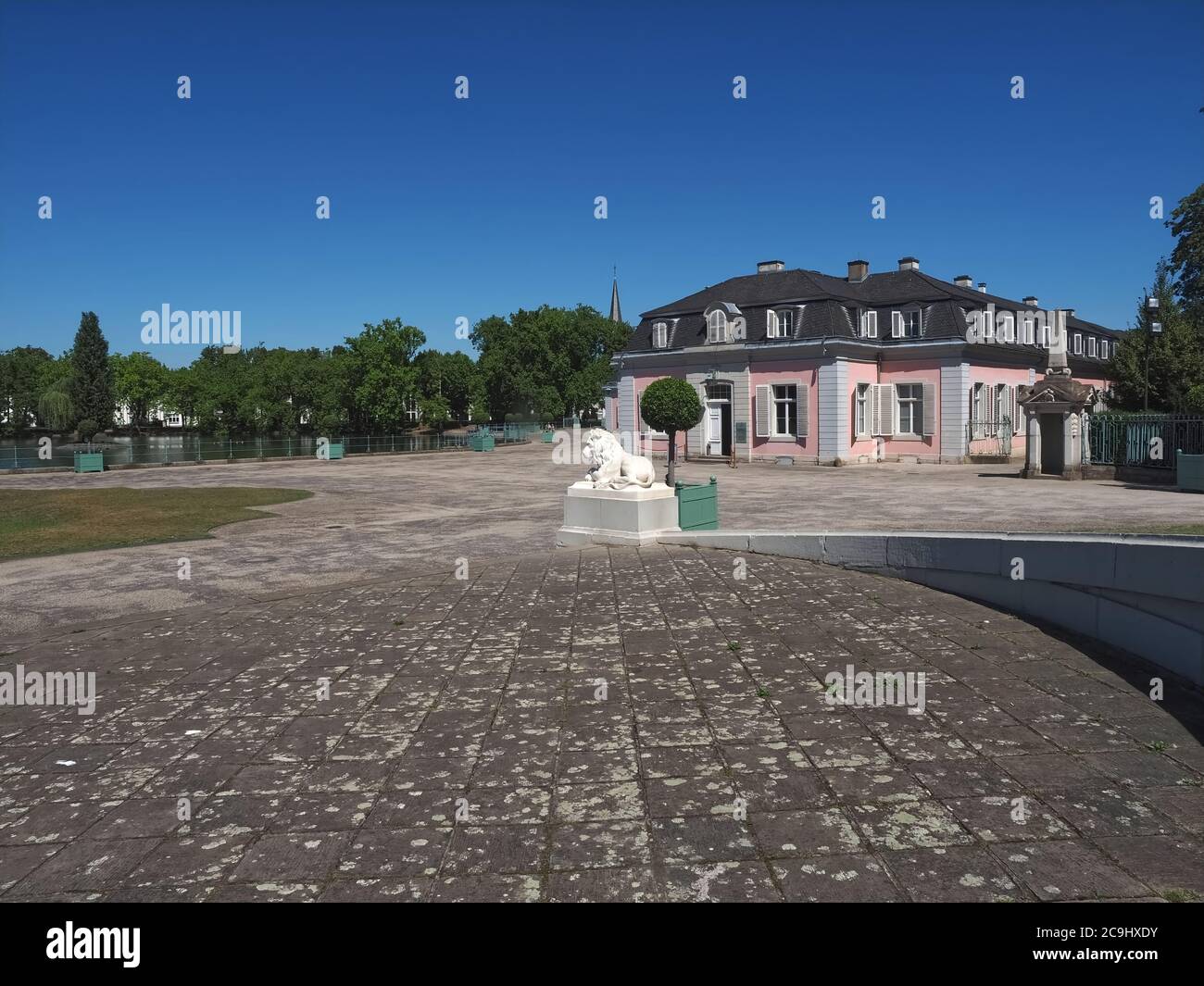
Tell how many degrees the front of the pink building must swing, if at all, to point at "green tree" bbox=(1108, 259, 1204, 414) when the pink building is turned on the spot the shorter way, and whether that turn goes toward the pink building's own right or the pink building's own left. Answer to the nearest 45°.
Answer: approximately 135° to the pink building's own left

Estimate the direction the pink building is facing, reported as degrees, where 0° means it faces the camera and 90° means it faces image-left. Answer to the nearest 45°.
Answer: approximately 45°

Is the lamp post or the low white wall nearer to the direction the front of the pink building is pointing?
the low white wall

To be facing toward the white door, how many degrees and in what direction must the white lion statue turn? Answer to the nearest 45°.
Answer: approximately 90° to its right

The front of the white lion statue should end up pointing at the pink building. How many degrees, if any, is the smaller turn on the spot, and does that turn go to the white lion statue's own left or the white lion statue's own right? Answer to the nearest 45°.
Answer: approximately 90° to the white lion statue's own right

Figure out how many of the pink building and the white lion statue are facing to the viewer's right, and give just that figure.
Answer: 0

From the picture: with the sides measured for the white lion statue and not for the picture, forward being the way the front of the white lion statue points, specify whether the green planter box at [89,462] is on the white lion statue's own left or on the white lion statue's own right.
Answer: on the white lion statue's own right

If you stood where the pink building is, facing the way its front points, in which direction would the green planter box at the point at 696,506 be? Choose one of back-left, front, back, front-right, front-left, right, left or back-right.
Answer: front-left

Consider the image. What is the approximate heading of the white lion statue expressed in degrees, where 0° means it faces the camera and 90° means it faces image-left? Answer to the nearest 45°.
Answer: approximately 90°

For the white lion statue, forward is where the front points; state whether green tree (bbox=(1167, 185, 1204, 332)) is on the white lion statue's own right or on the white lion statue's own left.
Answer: on the white lion statue's own right

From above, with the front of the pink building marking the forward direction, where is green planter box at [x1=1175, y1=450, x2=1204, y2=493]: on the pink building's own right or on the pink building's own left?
on the pink building's own left
